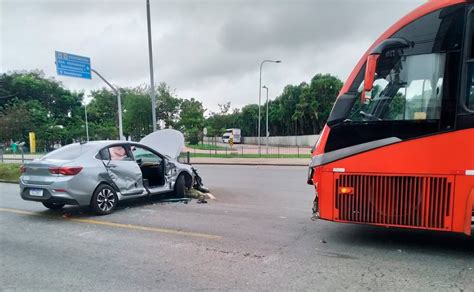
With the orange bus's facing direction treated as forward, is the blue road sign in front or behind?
in front

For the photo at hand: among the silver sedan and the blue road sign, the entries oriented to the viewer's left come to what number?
0

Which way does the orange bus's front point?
to the viewer's left

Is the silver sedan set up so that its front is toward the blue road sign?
no

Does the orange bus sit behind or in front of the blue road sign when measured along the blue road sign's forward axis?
in front

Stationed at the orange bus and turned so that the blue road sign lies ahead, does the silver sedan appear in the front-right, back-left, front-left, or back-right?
front-left

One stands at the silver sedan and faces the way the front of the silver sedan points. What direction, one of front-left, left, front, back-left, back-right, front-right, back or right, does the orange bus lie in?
right

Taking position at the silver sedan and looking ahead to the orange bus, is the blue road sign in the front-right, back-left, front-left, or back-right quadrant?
back-left

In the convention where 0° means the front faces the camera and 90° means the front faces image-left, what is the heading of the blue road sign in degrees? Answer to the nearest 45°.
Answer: approximately 315°

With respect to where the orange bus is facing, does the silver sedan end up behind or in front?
in front

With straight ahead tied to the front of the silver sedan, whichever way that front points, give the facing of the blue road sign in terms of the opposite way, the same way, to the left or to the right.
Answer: to the right

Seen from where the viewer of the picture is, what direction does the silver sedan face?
facing away from the viewer and to the right of the viewer

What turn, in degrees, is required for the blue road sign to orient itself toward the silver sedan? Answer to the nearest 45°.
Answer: approximately 45° to its right

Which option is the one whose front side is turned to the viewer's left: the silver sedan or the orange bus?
the orange bus

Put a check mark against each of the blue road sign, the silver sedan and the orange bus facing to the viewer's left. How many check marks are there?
1
